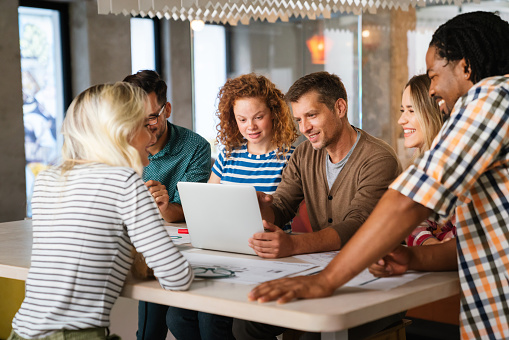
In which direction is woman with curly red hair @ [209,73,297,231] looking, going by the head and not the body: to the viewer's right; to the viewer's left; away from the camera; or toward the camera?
toward the camera

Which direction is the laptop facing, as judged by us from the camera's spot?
facing away from the viewer and to the right of the viewer

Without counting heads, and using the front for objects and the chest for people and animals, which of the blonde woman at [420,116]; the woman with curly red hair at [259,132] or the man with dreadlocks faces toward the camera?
the woman with curly red hair

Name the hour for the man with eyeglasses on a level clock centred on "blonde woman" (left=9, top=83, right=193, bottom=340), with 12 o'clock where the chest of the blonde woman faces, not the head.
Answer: The man with eyeglasses is roughly at 11 o'clock from the blonde woman.

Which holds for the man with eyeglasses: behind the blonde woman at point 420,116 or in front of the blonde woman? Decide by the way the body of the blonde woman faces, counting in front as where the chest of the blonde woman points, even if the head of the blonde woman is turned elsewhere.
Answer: in front

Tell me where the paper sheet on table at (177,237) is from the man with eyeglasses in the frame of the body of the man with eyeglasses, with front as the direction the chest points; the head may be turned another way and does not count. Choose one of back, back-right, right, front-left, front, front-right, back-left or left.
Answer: front-left

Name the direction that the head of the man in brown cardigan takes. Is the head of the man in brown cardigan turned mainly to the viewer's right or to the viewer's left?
to the viewer's left

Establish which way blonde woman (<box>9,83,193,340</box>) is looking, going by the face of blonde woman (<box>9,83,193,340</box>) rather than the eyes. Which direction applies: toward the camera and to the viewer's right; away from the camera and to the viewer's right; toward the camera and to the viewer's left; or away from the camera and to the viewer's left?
away from the camera and to the viewer's right

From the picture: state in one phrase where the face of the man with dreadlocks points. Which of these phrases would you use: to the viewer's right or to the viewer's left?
to the viewer's left

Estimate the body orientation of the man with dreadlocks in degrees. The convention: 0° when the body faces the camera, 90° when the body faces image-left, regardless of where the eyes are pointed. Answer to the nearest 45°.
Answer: approximately 90°

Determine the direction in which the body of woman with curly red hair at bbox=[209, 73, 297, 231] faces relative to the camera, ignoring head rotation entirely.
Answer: toward the camera

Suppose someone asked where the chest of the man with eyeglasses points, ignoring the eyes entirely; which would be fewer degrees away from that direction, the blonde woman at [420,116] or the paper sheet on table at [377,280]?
the paper sheet on table

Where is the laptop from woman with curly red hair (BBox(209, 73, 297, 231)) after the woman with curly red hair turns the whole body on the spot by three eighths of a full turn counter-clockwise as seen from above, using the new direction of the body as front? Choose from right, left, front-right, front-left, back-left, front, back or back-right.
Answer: back-right
